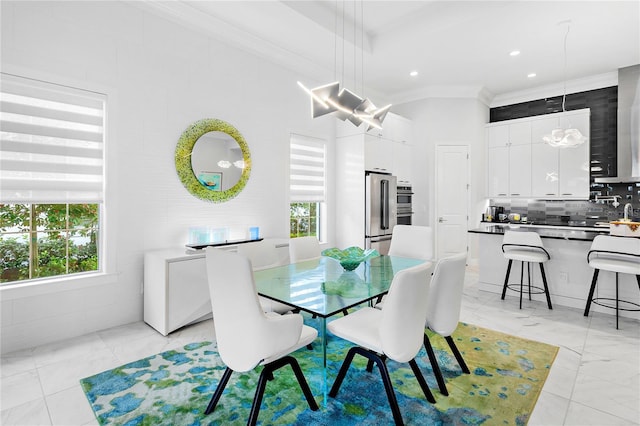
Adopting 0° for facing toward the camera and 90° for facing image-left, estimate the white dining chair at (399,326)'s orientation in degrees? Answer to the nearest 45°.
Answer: approximately 135°

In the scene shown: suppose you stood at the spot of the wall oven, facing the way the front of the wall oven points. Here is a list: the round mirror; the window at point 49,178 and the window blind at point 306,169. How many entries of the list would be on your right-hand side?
3

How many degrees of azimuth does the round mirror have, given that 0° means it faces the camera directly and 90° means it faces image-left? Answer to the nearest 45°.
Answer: approximately 315°

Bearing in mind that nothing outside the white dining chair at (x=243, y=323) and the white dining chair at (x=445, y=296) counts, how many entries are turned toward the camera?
0

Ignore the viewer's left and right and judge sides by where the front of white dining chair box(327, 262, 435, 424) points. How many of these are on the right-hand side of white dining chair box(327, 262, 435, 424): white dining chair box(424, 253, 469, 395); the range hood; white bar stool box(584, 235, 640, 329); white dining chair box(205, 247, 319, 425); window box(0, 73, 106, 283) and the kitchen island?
4

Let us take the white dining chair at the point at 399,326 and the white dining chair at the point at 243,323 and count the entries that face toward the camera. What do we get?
0

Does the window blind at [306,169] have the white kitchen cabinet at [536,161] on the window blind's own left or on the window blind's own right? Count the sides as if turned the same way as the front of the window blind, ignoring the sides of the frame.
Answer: on the window blind's own left

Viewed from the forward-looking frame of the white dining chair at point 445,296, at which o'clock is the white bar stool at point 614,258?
The white bar stool is roughly at 3 o'clock from the white dining chair.

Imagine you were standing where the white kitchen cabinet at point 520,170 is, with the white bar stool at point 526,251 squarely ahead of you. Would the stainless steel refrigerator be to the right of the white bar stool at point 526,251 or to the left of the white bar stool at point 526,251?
right

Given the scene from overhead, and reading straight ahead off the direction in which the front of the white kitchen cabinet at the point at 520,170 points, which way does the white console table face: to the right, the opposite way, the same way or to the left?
to the left

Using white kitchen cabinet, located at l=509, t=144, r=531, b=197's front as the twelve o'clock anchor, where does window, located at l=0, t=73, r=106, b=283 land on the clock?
The window is roughly at 1 o'clock from the white kitchen cabinet.

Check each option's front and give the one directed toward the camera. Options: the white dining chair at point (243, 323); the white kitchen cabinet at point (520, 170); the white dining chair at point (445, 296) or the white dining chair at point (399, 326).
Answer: the white kitchen cabinet
